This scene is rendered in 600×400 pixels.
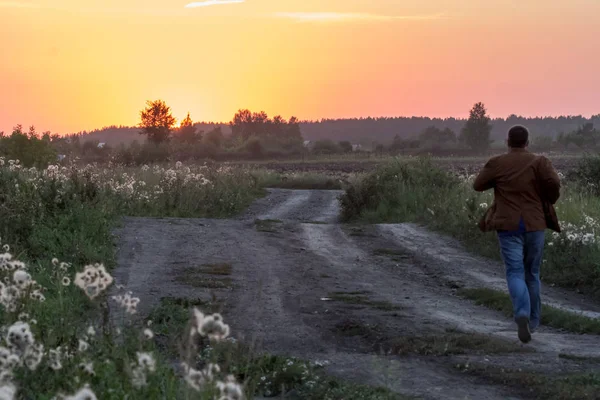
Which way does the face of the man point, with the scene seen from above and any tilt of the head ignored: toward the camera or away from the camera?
away from the camera

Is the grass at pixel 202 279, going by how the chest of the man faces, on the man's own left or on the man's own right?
on the man's own left

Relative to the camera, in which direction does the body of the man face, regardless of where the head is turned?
away from the camera

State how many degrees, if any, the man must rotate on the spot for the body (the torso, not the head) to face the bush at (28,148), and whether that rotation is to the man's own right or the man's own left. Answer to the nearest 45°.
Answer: approximately 45° to the man's own left

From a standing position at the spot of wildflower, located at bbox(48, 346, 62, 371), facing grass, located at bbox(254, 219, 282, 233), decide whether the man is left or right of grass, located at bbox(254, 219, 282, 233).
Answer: right

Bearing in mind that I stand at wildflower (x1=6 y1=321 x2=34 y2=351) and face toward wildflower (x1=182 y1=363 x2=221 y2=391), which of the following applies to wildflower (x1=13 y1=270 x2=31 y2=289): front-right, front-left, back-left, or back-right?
back-left

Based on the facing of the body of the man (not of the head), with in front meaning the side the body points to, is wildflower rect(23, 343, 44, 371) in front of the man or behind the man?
behind

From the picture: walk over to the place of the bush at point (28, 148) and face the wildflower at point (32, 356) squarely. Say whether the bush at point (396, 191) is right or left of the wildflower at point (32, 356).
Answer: left
